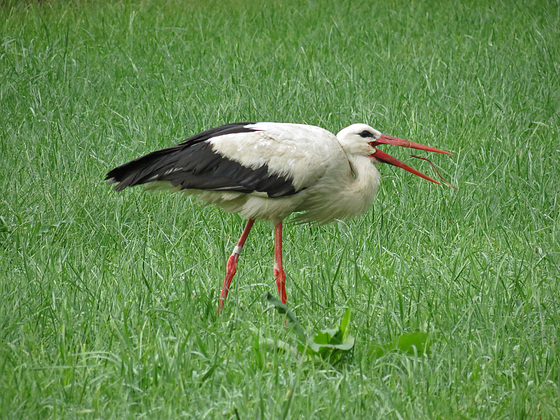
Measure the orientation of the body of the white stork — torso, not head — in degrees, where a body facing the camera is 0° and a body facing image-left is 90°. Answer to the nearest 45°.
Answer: approximately 270°
